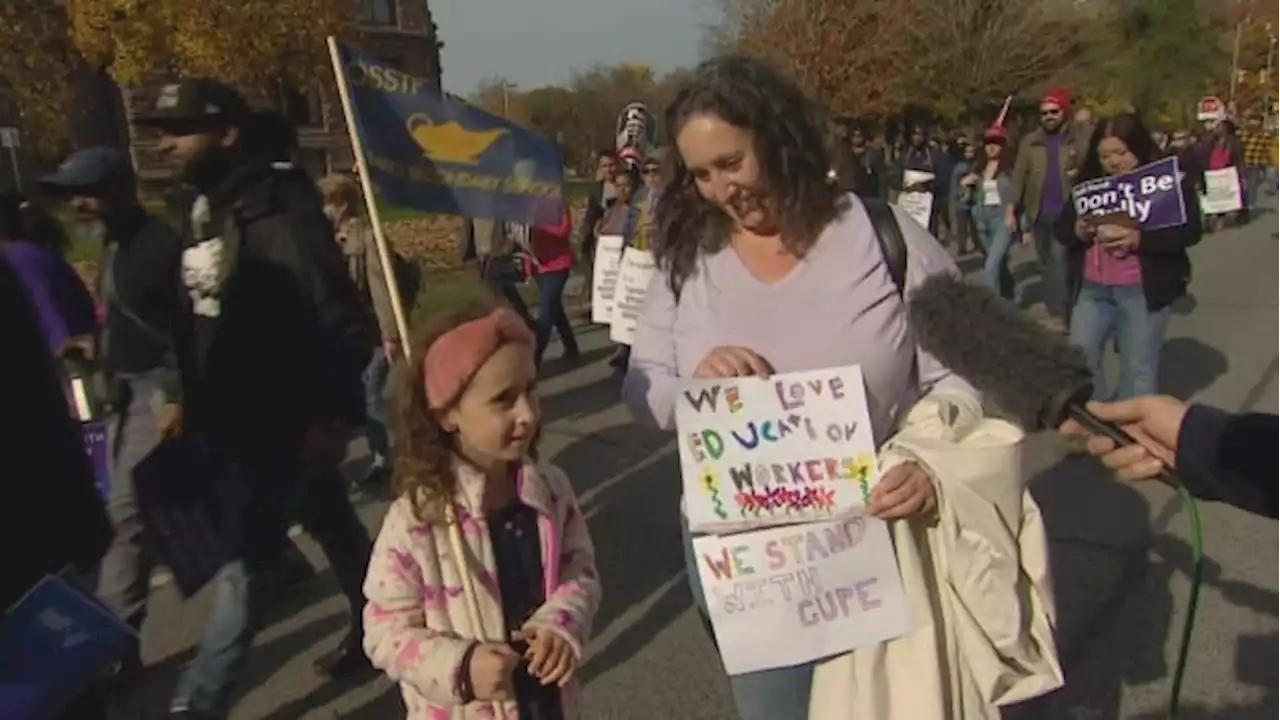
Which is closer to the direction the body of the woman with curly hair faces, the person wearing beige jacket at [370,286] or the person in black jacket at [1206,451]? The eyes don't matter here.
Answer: the person in black jacket

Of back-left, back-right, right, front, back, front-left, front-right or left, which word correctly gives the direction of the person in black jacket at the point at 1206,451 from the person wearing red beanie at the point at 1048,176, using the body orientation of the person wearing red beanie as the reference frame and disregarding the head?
front

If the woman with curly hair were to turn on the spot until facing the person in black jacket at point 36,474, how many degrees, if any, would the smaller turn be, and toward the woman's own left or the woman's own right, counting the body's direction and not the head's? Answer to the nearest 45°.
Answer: approximately 45° to the woman's own right

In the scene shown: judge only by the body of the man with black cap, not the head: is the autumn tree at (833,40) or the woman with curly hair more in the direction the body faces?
the woman with curly hair

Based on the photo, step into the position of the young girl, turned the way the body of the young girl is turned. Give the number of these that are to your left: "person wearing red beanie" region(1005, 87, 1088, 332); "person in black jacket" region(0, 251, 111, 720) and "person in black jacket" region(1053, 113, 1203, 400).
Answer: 2

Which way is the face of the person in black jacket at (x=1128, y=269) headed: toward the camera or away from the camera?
toward the camera

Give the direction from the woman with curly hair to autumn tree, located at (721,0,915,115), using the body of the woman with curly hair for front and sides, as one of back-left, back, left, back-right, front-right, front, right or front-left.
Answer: back

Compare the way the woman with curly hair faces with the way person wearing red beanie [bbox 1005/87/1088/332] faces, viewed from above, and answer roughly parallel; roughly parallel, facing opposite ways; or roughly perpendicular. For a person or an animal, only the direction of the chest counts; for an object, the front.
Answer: roughly parallel

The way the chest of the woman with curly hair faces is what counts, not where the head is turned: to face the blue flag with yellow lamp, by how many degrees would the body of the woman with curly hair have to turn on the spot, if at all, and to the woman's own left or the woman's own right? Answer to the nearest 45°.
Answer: approximately 135° to the woman's own right

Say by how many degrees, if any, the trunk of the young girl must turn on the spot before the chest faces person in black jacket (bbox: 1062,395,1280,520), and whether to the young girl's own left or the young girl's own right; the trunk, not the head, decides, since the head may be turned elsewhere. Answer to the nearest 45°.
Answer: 0° — they already face them

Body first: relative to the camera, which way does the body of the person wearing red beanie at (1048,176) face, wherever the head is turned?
toward the camera

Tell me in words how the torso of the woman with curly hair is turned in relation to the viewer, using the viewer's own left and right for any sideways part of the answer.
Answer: facing the viewer

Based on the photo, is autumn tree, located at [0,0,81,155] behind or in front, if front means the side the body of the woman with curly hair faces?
behind
